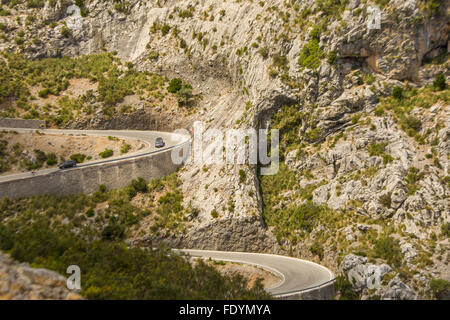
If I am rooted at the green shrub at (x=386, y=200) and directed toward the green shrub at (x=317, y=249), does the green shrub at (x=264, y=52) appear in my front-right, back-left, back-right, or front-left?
front-right

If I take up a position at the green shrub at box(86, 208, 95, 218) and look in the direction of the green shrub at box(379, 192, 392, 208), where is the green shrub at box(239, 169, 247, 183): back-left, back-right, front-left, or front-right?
front-left

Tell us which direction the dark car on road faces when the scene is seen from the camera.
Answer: facing the viewer and to the left of the viewer

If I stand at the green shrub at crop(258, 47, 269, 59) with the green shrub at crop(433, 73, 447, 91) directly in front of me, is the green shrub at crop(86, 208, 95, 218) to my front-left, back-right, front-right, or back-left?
back-right

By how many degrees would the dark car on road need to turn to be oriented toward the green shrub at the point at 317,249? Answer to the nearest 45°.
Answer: approximately 90° to its left

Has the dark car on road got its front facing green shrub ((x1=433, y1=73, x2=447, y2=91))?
no

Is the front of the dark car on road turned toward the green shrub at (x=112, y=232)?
no

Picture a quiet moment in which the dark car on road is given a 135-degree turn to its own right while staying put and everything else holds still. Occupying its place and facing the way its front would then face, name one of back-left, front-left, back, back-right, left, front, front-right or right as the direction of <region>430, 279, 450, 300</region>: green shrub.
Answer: back-right
